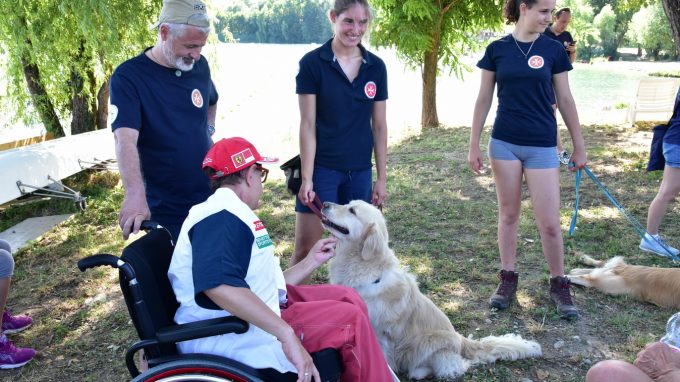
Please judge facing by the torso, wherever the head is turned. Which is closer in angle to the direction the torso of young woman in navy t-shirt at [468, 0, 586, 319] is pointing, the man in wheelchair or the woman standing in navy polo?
the man in wheelchair

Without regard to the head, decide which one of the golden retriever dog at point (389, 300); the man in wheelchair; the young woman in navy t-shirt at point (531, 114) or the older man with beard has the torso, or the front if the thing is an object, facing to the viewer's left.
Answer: the golden retriever dog

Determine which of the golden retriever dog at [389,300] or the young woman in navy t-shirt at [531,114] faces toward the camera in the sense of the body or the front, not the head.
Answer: the young woman in navy t-shirt

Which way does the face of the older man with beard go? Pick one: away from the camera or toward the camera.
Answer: toward the camera

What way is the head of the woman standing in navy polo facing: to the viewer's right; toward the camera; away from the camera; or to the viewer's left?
toward the camera

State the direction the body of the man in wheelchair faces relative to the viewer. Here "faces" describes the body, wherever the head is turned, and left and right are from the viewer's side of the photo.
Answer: facing to the right of the viewer

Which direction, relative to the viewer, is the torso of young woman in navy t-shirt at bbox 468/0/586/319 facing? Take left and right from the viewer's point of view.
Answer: facing the viewer

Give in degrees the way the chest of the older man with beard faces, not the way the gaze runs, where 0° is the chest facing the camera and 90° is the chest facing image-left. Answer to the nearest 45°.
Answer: approximately 315°

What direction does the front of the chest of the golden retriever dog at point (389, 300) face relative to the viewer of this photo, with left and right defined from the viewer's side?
facing to the left of the viewer

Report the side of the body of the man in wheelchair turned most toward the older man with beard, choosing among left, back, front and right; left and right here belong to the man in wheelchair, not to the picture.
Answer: left

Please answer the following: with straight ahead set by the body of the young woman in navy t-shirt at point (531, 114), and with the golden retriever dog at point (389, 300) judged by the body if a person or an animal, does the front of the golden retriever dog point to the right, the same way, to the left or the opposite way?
to the right

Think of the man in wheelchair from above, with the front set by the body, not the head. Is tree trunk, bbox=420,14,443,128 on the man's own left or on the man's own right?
on the man's own left

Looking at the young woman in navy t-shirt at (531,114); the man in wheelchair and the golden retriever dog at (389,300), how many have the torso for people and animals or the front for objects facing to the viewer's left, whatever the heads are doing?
1

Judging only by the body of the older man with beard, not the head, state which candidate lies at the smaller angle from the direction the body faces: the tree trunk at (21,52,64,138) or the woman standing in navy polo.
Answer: the woman standing in navy polo
